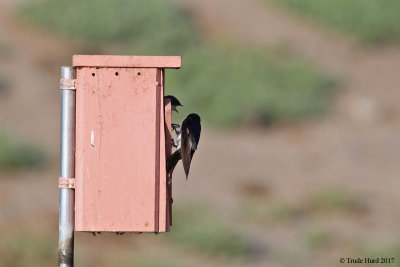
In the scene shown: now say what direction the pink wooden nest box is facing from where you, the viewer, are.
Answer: facing to the right of the viewer
